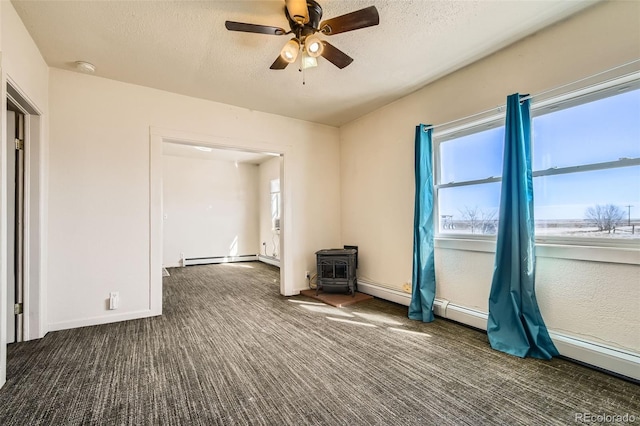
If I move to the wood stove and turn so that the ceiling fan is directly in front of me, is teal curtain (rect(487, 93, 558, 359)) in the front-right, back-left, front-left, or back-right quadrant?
front-left

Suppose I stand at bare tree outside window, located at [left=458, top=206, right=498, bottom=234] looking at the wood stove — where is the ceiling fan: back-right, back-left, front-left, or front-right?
front-left

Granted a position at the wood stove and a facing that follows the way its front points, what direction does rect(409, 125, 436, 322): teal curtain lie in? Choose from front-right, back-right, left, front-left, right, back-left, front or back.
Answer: front-left

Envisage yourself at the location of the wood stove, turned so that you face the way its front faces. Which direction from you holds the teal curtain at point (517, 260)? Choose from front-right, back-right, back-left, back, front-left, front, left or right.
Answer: front-left

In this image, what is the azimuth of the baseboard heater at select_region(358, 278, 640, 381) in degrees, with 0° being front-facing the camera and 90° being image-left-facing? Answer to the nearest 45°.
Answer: approximately 45°

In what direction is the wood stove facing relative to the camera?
toward the camera

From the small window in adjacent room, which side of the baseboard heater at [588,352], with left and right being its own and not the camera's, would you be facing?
right

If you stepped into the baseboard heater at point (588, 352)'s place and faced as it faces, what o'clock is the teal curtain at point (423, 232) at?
The teal curtain is roughly at 2 o'clock from the baseboard heater.

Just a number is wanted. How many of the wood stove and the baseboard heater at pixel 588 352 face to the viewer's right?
0

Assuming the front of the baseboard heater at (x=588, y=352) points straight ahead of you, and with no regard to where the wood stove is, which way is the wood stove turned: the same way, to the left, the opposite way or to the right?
to the left

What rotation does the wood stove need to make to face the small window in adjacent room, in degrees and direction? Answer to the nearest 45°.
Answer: approximately 135° to its right
